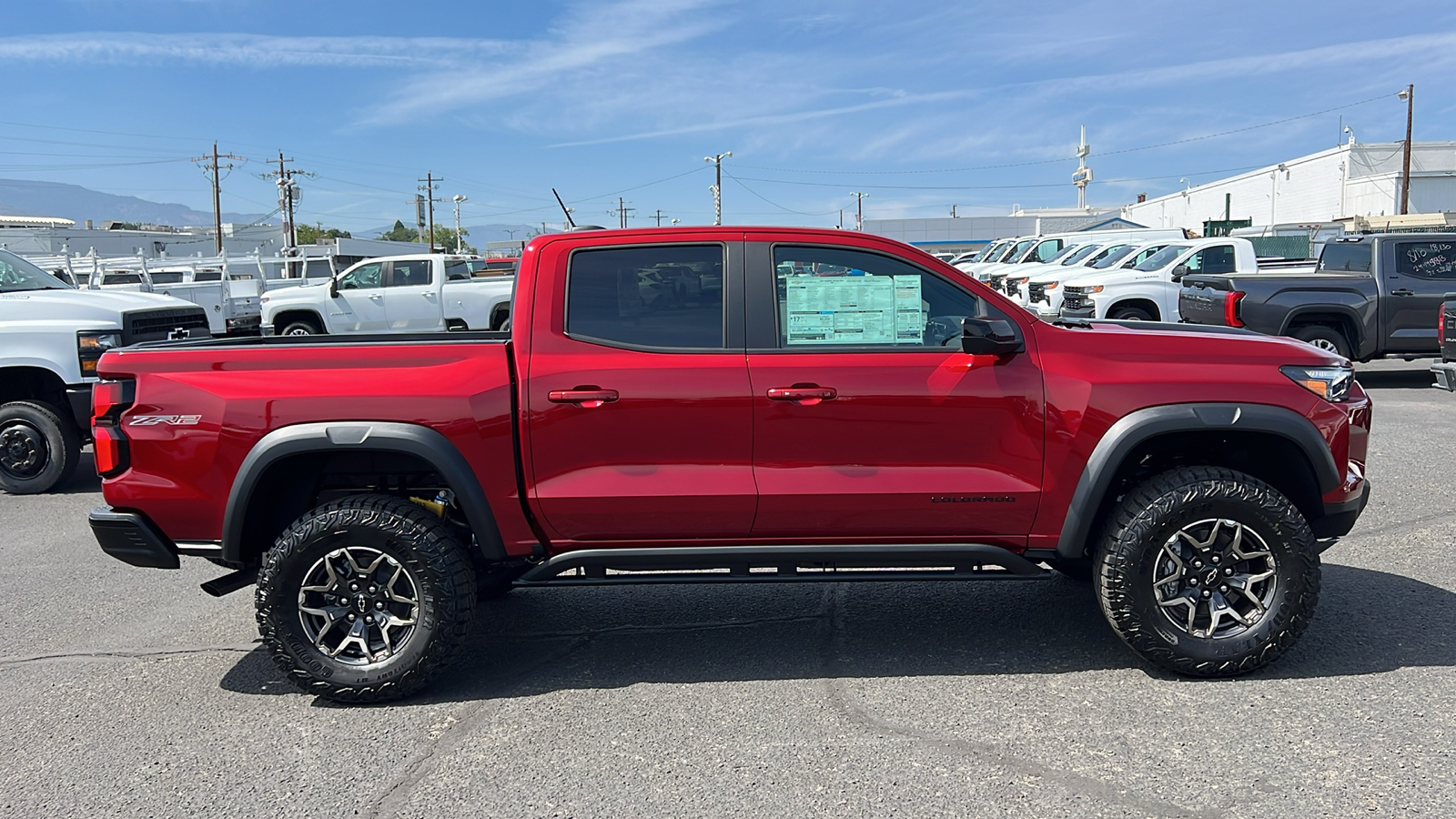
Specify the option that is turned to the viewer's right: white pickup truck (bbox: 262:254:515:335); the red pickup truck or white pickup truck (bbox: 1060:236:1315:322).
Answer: the red pickup truck

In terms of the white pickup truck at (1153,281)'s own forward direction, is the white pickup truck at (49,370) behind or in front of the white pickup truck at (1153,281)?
in front

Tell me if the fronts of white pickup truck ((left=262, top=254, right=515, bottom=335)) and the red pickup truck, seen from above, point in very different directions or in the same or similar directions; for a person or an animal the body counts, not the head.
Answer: very different directions

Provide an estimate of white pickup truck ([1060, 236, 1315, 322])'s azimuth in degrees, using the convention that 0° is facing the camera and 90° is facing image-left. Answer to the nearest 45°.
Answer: approximately 45°

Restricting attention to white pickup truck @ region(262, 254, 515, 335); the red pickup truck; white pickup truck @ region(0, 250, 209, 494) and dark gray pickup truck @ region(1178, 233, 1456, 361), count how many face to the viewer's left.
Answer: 1

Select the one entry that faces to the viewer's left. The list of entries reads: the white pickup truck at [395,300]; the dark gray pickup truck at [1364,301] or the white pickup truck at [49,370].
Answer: the white pickup truck at [395,300]

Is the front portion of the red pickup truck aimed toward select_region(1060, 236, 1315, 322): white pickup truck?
no

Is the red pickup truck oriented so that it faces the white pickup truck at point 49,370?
no

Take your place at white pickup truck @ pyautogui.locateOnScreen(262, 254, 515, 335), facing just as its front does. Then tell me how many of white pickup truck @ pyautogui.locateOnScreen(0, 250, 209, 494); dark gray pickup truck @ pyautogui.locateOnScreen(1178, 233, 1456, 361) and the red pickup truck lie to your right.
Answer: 0

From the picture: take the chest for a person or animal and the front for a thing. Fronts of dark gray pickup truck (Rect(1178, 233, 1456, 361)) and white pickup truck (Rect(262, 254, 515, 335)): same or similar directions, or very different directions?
very different directions

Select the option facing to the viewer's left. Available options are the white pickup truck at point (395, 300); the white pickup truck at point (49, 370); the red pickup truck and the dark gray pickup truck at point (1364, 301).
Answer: the white pickup truck at point (395, 300)

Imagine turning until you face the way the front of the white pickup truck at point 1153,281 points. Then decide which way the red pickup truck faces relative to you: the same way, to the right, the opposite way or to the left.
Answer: the opposite way

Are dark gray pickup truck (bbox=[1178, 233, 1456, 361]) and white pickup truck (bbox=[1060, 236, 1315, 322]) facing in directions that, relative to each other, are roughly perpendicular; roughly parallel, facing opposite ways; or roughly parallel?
roughly parallel, facing opposite ways

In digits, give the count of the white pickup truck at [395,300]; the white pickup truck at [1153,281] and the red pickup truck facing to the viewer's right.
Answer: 1

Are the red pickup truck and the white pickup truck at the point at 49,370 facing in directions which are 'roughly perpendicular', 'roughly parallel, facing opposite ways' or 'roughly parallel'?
roughly parallel

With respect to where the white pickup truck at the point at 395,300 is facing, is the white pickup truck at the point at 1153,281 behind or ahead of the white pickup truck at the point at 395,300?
behind

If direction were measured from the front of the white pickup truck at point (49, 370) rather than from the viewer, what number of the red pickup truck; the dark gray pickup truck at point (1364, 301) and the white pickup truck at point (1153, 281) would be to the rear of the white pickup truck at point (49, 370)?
0

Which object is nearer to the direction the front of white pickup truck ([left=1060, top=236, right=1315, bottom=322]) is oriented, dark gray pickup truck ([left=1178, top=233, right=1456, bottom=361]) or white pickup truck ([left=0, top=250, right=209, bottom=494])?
the white pickup truck

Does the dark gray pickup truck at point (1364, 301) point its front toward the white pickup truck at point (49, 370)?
no

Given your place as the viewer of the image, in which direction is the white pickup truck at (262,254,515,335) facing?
facing to the left of the viewer

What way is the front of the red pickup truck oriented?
to the viewer's right

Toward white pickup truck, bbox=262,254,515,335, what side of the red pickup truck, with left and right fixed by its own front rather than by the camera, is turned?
left
